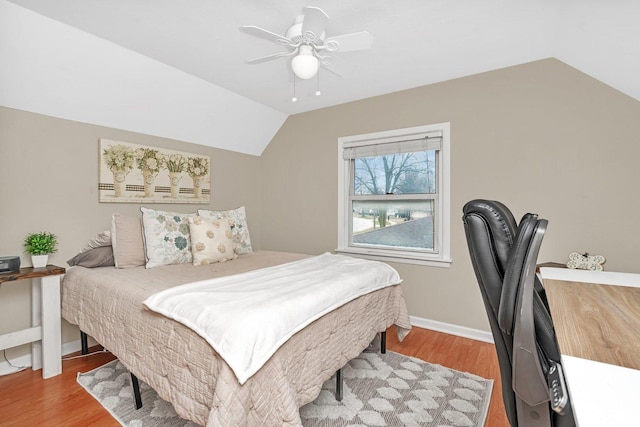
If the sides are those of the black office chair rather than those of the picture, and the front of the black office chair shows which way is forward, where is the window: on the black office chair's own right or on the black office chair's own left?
on the black office chair's own left

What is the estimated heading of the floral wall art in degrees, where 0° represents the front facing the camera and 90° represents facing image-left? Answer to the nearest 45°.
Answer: approximately 315°

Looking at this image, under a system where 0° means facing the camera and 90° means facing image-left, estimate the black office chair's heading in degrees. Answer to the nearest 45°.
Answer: approximately 270°

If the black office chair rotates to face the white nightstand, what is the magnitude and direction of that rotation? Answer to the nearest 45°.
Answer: approximately 180°

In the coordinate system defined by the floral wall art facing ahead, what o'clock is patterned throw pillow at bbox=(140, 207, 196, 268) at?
The patterned throw pillow is roughly at 1 o'clock from the floral wall art.
